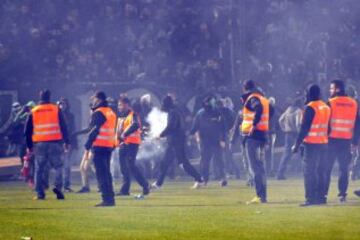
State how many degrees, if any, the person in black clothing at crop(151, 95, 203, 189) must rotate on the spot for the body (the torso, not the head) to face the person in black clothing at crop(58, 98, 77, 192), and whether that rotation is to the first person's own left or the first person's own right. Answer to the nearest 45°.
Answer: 0° — they already face them

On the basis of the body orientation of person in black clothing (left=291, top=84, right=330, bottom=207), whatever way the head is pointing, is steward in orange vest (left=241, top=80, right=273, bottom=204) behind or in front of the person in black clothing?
in front

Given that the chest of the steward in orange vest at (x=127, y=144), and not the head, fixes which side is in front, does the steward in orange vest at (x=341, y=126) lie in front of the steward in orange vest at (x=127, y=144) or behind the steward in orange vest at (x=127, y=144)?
behind

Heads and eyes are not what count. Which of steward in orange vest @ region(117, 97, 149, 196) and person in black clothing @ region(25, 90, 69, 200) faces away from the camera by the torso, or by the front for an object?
the person in black clothing

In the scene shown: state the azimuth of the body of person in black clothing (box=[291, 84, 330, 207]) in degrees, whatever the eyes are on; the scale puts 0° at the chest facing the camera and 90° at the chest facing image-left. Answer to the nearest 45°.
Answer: approximately 135°

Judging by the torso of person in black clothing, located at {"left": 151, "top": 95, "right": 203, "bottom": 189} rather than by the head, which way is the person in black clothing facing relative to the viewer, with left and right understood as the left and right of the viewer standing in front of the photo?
facing to the left of the viewer

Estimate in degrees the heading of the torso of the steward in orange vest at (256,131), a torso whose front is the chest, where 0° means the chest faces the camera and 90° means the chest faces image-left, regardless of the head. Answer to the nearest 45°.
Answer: approximately 90°

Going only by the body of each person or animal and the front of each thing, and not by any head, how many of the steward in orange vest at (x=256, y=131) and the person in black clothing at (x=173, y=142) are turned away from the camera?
0

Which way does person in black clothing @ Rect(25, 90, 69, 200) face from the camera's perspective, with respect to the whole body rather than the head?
away from the camera

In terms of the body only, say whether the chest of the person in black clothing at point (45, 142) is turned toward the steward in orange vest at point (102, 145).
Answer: no

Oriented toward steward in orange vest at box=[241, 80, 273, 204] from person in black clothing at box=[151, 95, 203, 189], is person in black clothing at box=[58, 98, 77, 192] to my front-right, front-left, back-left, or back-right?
back-right
